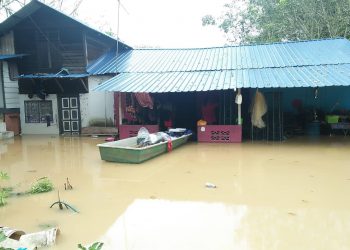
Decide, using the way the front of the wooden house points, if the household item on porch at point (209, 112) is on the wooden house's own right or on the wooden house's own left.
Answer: on the wooden house's own left

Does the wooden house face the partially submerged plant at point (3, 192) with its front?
yes

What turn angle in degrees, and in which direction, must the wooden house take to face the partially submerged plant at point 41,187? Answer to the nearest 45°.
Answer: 0° — it already faces it

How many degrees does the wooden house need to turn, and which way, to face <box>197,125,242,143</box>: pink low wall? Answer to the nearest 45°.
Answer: approximately 45° to its left

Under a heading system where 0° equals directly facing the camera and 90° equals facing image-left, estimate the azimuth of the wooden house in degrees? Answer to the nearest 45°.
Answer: approximately 0°

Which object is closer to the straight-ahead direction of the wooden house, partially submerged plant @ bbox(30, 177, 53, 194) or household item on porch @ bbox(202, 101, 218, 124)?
the partially submerged plant

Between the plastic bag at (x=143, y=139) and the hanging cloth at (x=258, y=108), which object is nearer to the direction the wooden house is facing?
the plastic bag

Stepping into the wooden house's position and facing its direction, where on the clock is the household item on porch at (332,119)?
The household item on porch is roughly at 10 o'clock from the wooden house.
